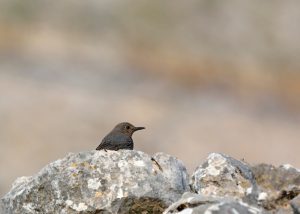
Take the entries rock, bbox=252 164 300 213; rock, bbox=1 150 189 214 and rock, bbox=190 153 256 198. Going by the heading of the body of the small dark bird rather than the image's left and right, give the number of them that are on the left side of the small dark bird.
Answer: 0

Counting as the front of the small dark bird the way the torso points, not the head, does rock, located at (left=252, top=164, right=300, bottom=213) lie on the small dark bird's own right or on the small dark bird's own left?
on the small dark bird's own right

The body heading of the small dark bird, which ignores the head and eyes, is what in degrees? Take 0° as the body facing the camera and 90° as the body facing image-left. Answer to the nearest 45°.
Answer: approximately 270°

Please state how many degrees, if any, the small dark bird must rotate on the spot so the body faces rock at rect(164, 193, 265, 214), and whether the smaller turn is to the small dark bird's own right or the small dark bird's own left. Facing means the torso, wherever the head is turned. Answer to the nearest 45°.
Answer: approximately 90° to the small dark bird's own right

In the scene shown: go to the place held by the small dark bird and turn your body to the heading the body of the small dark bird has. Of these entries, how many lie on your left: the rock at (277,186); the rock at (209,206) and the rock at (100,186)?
0

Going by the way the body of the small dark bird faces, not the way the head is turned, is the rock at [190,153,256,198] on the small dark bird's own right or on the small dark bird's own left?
on the small dark bird's own right
